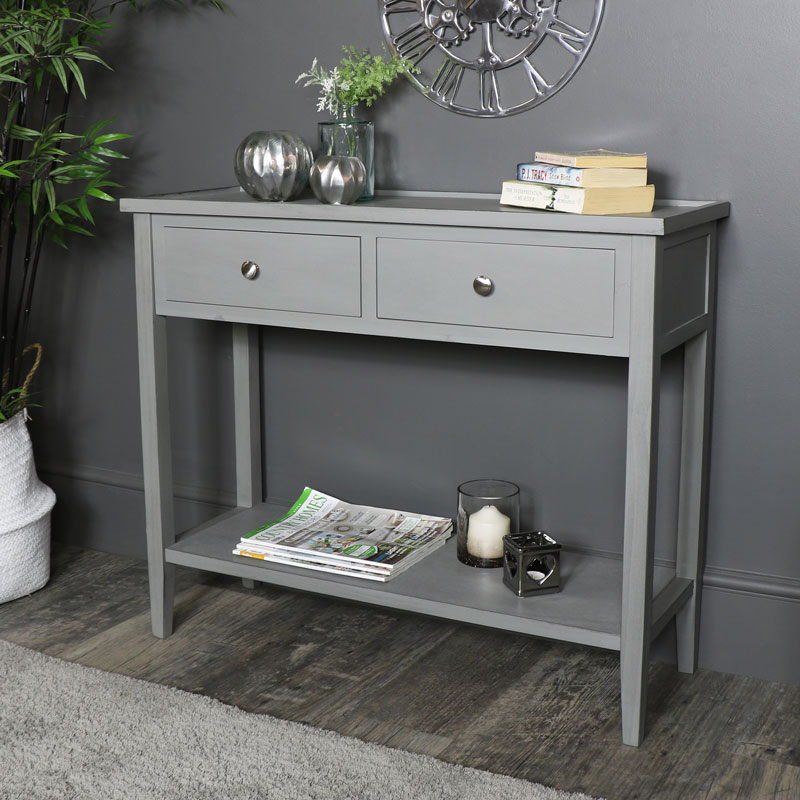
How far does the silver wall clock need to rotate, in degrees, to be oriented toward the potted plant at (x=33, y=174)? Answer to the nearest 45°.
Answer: approximately 90° to its right

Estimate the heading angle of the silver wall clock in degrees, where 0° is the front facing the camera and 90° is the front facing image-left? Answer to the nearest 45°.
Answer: approximately 0°

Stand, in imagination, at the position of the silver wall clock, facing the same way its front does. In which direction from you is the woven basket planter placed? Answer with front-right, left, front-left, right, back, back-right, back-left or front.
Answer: right
